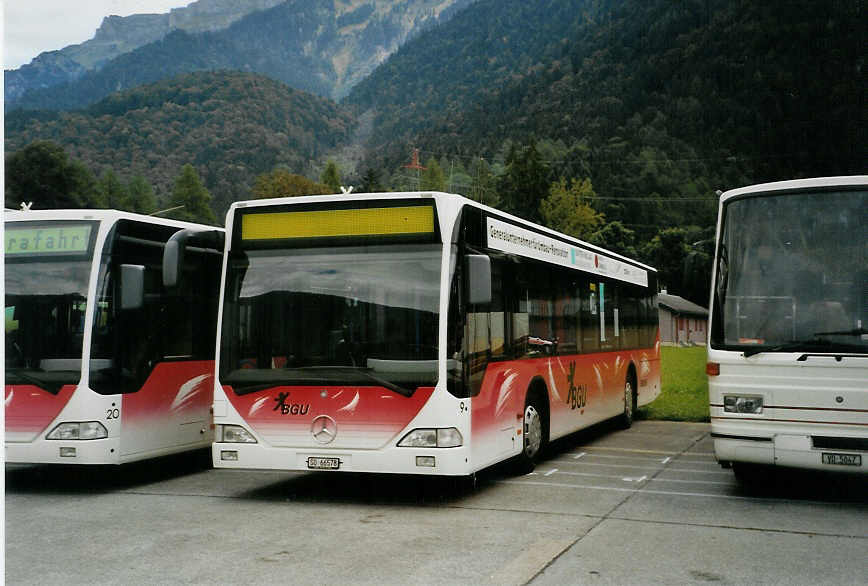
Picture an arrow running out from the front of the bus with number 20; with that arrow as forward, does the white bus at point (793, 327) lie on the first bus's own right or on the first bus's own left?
on the first bus's own left

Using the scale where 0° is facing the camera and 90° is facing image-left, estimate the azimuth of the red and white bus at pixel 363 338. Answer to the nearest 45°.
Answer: approximately 45°

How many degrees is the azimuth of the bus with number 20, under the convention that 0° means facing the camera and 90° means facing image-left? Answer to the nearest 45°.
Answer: approximately 45°

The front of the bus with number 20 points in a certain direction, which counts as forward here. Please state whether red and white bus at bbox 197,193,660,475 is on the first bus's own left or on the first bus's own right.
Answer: on the first bus's own left

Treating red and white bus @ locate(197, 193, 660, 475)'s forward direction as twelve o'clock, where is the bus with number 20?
The bus with number 20 is roughly at 2 o'clock from the red and white bus.

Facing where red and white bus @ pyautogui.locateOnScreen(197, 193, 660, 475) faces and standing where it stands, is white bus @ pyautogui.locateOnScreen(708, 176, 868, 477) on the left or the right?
on its left
